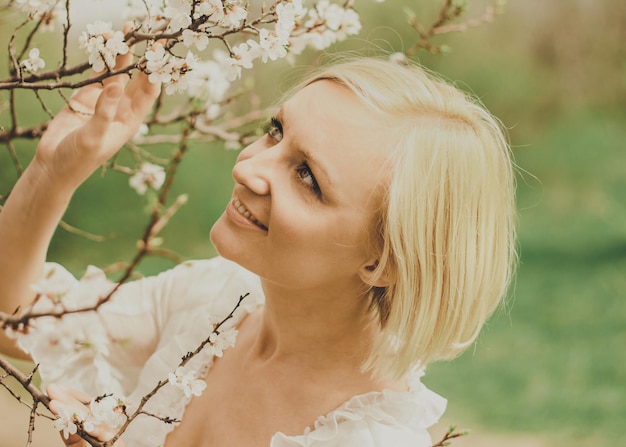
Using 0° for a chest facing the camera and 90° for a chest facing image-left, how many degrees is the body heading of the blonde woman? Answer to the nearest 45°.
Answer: approximately 45°
